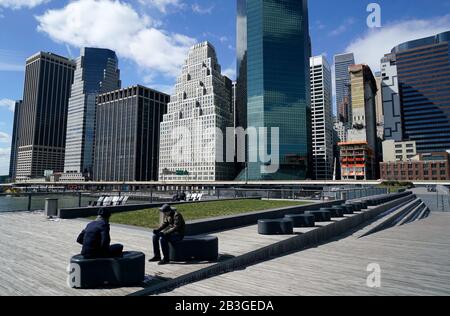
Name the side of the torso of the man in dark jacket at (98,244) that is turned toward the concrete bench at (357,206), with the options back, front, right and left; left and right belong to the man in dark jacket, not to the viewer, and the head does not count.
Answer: front

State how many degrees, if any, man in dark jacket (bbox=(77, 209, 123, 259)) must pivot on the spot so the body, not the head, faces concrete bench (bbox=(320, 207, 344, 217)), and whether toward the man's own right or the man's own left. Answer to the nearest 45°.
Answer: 0° — they already face it

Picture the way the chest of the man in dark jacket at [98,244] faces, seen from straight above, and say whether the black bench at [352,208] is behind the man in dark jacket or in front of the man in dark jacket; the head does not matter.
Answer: in front

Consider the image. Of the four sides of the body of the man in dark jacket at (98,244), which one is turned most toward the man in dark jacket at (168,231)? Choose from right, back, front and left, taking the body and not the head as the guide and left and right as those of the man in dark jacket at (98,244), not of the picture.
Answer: front

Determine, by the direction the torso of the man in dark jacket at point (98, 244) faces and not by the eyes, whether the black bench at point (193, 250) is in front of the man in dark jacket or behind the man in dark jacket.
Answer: in front

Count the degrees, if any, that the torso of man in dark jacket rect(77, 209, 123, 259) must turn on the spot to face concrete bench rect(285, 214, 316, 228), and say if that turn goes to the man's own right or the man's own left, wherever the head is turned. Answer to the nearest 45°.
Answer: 0° — they already face it

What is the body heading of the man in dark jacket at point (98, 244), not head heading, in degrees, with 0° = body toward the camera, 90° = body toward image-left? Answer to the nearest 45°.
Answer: approximately 225°
